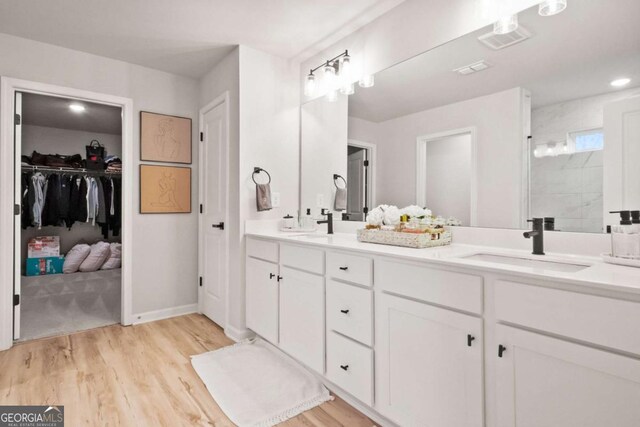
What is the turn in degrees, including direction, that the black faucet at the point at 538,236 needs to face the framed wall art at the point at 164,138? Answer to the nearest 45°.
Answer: approximately 45° to its right

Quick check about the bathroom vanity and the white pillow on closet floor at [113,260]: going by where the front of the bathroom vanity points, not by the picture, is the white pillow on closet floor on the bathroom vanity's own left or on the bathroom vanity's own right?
on the bathroom vanity's own right

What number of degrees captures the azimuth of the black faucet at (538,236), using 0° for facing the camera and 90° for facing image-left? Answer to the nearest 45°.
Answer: approximately 45°

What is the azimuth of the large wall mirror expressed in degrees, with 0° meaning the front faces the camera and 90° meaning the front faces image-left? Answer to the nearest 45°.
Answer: approximately 45°

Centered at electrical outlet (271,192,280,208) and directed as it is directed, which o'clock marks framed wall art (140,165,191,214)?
The framed wall art is roughly at 4 o'clock from the electrical outlet.

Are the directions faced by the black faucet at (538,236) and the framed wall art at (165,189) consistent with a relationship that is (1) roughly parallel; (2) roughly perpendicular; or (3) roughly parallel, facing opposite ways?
roughly perpendicular

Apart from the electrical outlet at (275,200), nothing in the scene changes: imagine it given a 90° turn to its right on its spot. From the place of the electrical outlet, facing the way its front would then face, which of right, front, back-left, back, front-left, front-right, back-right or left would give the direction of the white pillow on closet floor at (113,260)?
front-right

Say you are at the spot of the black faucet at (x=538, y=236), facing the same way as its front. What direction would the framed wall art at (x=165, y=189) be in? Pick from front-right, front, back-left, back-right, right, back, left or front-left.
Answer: front-right

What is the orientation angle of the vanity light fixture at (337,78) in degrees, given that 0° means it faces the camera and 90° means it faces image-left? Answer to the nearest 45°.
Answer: approximately 45°

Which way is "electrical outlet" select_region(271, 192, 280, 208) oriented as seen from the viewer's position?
toward the camera

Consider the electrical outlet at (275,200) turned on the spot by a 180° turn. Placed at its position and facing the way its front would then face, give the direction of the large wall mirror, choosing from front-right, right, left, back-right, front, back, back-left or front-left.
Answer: back-right
